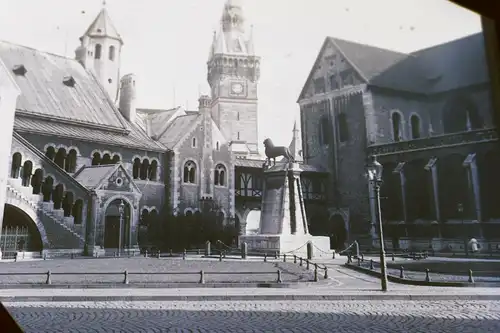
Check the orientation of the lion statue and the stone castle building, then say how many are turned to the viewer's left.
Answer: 1

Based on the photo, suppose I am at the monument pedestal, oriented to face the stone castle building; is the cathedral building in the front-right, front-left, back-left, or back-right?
back-right

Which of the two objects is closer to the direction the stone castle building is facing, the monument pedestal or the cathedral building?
the monument pedestal

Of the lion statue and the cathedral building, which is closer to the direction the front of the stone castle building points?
the lion statue

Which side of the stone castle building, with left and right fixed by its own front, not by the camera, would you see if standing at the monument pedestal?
front

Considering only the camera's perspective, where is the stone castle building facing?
facing the viewer and to the right of the viewer

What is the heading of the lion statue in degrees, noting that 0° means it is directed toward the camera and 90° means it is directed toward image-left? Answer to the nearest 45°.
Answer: approximately 90°
